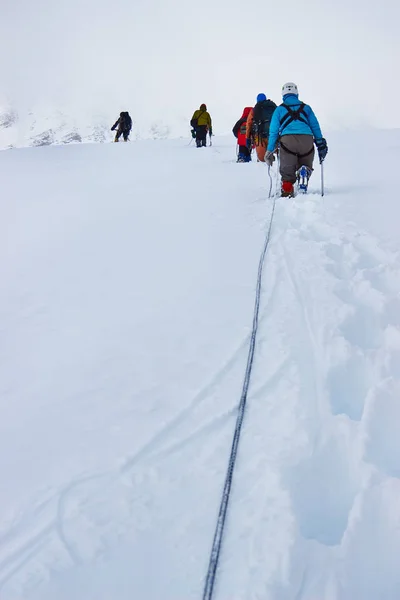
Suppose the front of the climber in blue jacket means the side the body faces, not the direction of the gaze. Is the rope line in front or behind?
behind

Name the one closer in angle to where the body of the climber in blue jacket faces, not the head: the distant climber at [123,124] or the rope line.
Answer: the distant climber

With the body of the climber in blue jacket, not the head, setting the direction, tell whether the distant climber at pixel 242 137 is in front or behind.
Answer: in front

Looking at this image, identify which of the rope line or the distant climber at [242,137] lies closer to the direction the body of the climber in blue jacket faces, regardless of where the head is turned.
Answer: the distant climber

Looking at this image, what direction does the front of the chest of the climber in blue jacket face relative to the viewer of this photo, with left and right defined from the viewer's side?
facing away from the viewer

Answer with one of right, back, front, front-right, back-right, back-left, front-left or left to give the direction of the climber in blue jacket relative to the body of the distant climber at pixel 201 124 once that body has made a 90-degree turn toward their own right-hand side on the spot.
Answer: right

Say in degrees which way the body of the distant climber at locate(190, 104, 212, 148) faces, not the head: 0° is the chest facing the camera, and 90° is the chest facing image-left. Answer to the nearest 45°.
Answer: approximately 180°

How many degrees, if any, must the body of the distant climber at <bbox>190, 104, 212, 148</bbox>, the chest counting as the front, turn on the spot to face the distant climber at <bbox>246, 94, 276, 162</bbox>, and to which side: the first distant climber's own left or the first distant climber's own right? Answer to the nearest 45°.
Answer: approximately 180°

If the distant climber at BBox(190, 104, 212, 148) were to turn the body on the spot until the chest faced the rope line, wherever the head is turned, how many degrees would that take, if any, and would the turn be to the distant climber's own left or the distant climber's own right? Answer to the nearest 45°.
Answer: approximately 180°

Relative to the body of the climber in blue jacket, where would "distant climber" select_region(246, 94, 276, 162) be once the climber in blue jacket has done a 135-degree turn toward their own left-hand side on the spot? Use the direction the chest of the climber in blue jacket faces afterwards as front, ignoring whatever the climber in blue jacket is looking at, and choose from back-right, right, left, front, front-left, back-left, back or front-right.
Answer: back-right
